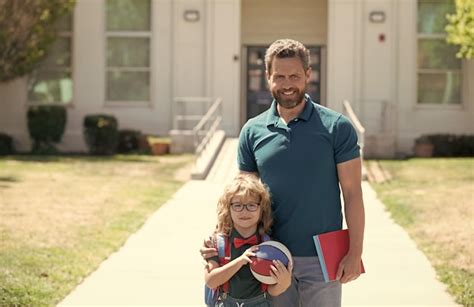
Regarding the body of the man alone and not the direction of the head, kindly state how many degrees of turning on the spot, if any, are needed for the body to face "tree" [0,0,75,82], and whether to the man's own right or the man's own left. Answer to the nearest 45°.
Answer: approximately 180°

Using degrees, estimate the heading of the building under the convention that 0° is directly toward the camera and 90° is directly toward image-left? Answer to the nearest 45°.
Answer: approximately 0°

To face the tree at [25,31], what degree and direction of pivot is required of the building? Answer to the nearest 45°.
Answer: approximately 90° to its right

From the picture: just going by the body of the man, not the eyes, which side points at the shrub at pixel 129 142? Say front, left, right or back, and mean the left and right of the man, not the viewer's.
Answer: back

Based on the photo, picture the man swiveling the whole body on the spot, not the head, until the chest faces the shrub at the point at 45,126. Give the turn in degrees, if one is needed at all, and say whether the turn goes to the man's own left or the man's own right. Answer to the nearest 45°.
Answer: approximately 180°

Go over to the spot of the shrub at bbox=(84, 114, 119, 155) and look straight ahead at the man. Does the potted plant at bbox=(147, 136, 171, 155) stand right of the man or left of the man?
left

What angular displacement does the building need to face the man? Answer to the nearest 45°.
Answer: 0° — it already faces them
